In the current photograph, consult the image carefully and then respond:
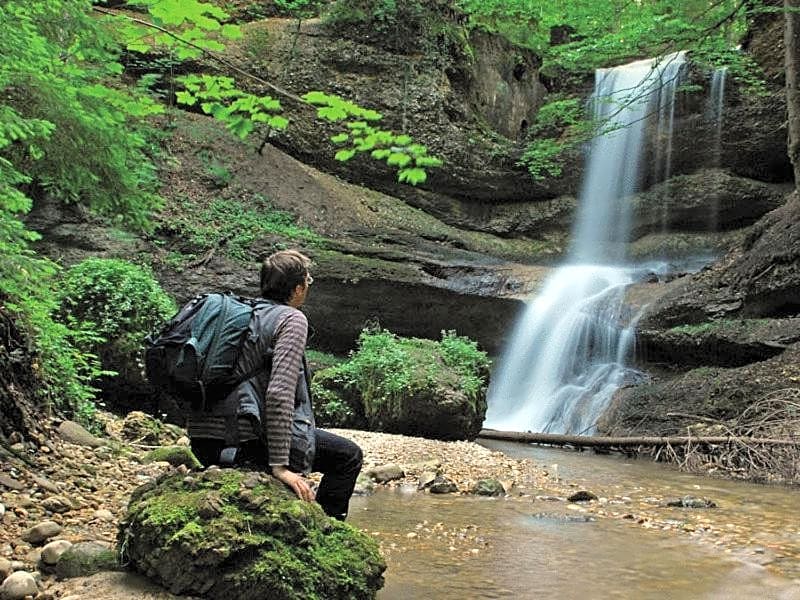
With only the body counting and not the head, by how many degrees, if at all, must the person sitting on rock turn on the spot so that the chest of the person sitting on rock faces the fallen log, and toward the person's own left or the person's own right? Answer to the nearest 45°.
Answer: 0° — they already face it

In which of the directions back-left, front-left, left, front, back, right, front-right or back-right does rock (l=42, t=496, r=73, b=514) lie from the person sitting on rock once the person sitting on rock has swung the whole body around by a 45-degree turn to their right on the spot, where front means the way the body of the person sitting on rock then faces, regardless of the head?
back-left

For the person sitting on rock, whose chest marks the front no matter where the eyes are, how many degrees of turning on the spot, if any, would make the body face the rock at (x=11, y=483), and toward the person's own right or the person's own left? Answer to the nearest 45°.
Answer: approximately 90° to the person's own left

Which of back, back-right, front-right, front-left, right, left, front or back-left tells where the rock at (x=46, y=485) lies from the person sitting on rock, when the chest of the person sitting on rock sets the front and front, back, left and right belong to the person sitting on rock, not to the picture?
left

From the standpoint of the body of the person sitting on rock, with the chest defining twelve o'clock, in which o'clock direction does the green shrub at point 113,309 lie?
The green shrub is roughly at 10 o'clock from the person sitting on rock.

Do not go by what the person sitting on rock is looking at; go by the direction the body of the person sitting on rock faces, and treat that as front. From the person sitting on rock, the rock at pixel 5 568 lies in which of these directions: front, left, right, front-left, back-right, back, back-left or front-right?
back-left

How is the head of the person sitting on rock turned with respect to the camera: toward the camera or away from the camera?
away from the camera

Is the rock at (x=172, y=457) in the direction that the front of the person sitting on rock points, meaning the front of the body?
no

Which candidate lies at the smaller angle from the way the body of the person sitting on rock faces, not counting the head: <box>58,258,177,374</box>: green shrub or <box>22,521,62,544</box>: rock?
the green shrub

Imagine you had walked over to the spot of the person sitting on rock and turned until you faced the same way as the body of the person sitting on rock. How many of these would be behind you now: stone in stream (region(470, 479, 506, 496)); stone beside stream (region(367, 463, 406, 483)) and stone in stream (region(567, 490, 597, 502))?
0

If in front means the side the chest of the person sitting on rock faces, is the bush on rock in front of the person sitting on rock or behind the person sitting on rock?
in front

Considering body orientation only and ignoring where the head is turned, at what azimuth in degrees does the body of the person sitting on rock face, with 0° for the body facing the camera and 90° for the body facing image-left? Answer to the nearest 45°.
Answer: approximately 225°

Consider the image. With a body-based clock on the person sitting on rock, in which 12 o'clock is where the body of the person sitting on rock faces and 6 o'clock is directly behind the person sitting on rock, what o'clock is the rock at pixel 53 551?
The rock is roughly at 8 o'clock from the person sitting on rock.

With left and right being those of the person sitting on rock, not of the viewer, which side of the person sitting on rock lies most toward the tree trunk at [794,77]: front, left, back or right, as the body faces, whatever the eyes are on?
front
